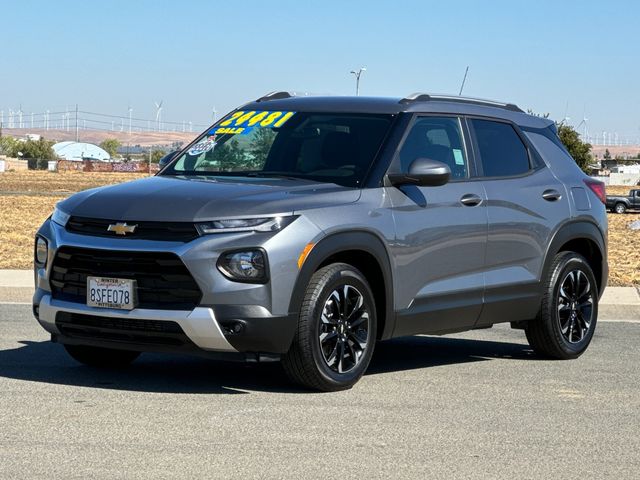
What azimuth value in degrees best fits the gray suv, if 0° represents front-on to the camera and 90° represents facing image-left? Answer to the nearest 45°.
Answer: approximately 45°
